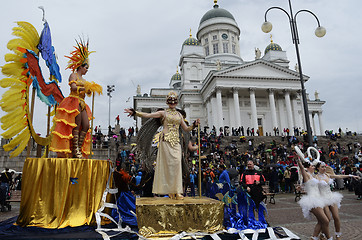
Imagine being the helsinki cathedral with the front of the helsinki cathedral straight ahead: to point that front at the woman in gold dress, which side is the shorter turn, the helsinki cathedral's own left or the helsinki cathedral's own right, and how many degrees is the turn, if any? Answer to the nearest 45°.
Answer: approximately 45° to the helsinki cathedral's own right

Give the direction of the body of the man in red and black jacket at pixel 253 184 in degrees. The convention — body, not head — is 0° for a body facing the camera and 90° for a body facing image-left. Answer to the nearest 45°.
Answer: approximately 0°

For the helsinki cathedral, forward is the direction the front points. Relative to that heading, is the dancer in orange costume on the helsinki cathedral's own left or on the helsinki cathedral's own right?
on the helsinki cathedral's own right

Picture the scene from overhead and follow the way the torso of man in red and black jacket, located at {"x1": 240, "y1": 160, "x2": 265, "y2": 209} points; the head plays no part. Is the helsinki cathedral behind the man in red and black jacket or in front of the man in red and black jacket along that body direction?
behind

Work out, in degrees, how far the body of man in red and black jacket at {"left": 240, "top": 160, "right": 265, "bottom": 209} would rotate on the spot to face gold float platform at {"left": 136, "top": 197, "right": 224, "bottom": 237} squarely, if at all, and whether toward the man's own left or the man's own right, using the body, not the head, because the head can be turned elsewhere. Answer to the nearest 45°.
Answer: approximately 45° to the man's own right

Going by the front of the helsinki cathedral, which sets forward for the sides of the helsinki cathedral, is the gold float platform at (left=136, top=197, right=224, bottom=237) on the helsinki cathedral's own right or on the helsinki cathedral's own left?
on the helsinki cathedral's own right

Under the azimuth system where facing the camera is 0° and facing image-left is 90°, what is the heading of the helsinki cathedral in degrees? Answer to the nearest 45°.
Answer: approximately 315°

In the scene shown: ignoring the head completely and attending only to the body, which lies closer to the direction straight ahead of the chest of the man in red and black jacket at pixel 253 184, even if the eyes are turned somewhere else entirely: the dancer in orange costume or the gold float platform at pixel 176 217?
the gold float platform
